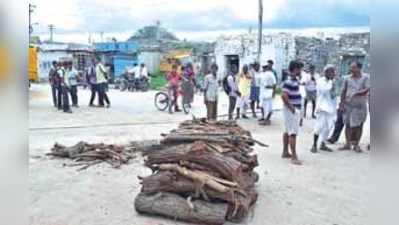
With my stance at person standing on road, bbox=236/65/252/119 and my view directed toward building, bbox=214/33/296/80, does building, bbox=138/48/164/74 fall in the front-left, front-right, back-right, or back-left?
front-left

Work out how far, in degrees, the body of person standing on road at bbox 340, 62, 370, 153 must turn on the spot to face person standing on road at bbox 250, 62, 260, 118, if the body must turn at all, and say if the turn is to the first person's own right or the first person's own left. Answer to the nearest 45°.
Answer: approximately 90° to the first person's own right

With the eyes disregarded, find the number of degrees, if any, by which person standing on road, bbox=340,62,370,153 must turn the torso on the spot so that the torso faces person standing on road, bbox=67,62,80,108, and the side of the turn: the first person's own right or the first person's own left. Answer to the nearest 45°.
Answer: approximately 90° to the first person's own right

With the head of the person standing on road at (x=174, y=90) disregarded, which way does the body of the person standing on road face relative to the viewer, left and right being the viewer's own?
facing the viewer

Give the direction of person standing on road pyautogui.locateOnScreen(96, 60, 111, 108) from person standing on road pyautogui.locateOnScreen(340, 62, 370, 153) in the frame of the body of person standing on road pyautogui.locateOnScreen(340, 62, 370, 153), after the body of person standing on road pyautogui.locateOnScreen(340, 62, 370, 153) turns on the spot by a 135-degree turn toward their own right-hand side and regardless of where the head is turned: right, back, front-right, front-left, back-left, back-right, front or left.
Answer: front-left

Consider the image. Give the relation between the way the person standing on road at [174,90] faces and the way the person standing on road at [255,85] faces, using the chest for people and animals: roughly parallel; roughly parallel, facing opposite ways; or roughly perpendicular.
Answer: roughly parallel

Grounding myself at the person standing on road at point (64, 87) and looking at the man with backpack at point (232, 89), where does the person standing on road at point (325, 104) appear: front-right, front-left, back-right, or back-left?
front-right

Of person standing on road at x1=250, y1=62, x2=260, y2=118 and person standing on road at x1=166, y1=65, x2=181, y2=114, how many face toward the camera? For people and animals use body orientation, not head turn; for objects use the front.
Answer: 2

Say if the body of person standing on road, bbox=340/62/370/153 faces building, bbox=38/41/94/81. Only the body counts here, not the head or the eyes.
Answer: no

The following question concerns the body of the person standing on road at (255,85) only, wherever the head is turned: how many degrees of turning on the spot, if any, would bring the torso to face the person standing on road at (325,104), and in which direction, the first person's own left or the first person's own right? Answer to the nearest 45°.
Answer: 0° — they already face them

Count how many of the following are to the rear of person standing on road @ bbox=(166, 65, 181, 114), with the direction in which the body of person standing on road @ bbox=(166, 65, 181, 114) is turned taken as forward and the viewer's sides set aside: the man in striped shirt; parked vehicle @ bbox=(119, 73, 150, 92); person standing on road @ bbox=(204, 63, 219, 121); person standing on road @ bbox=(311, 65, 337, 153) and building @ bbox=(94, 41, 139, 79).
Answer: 2

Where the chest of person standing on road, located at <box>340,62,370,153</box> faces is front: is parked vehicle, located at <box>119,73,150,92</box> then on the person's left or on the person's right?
on the person's right

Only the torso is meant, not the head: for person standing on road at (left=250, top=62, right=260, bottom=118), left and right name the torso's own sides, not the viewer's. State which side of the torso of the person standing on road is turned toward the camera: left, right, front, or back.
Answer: front
